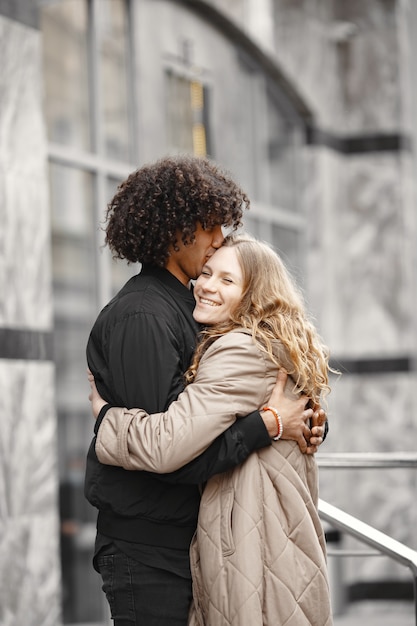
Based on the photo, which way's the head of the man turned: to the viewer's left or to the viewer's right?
to the viewer's right

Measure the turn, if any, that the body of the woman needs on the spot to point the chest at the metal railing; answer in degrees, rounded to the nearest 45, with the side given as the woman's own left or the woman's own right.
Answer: approximately 135° to the woman's own right

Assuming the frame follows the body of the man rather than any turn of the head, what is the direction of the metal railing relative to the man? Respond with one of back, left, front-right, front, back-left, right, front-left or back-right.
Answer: front-left

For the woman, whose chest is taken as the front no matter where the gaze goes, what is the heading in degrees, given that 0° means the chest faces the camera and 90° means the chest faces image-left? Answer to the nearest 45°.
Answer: approximately 90°

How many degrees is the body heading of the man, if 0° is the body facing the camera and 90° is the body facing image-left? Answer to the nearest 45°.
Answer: approximately 270°

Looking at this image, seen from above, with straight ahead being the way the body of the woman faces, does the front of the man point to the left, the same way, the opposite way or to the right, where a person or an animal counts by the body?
the opposite way
